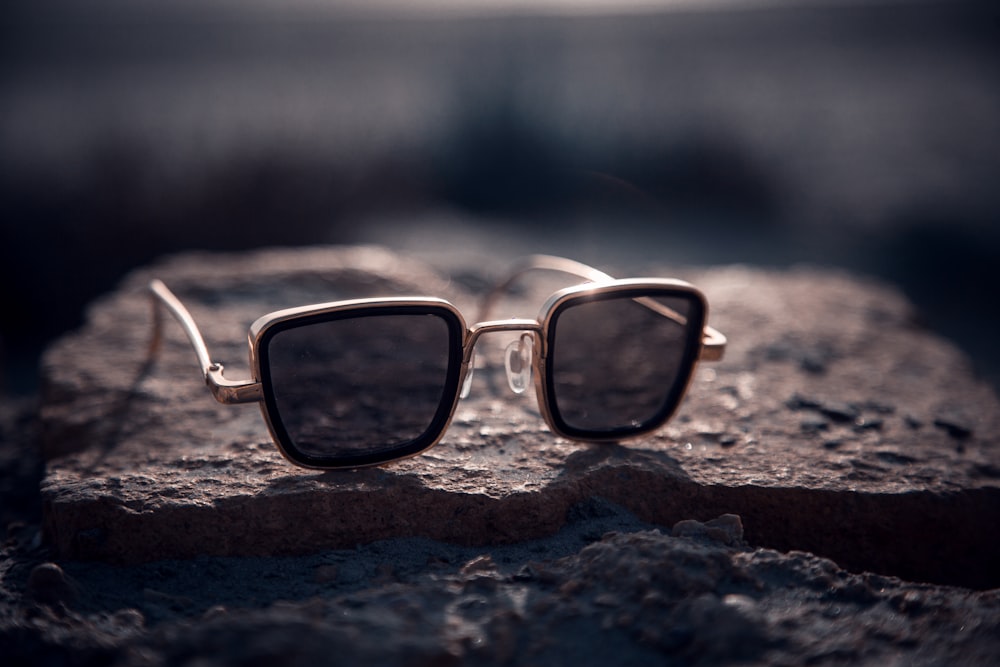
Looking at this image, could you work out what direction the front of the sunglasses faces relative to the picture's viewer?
facing the viewer and to the right of the viewer
